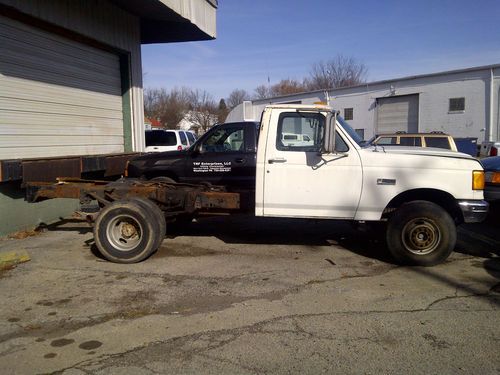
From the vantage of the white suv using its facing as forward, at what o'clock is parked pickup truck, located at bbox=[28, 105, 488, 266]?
The parked pickup truck is roughly at 4 o'clock from the white suv.

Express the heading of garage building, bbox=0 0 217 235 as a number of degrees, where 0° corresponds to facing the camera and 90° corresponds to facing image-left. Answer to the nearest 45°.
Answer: approximately 315°

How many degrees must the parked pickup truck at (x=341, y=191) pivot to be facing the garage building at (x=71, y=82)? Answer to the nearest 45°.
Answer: approximately 135° to its left

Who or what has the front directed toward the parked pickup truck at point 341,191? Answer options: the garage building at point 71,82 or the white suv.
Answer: the garage building

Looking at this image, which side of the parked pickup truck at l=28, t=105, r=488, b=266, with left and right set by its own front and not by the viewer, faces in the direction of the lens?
right

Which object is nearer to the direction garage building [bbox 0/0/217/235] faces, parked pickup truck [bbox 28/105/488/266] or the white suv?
the parked pickup truck

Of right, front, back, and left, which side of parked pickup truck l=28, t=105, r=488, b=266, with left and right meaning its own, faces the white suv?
left

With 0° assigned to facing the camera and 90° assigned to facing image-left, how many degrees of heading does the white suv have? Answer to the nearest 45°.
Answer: approximately 225°
